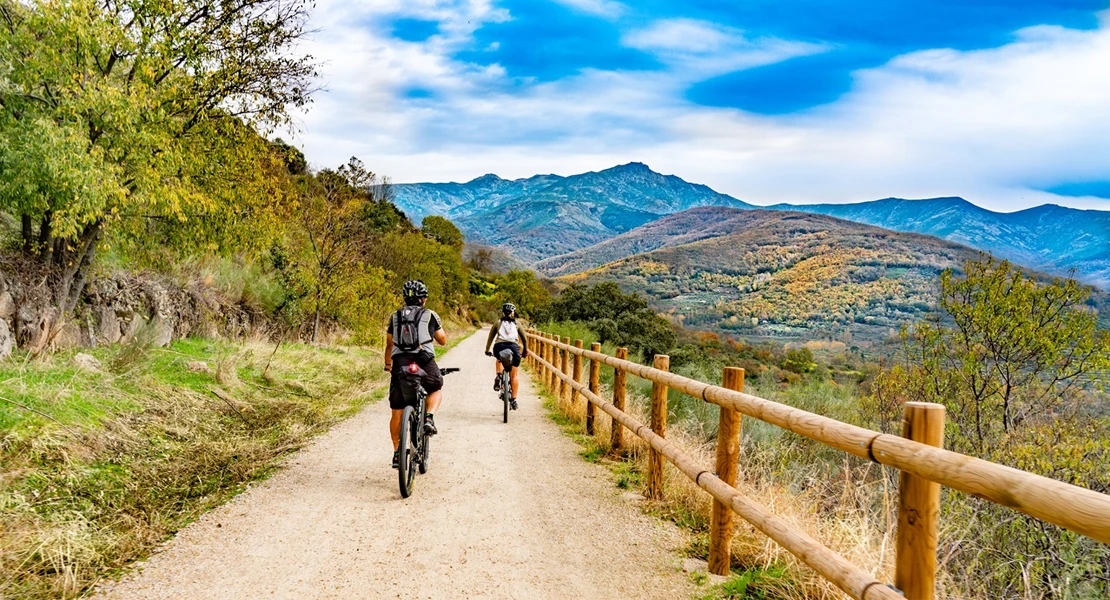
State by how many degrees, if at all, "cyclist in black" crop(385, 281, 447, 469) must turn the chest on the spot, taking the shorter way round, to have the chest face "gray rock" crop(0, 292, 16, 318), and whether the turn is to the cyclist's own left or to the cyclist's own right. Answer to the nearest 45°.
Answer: approximately 45° to the cyclist's own left

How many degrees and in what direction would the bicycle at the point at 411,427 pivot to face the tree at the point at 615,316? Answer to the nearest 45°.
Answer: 0° — it already faces it

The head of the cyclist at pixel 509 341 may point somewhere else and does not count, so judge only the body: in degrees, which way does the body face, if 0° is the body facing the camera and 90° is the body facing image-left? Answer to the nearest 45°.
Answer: approximately 180°

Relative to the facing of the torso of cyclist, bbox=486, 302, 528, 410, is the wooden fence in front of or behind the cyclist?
behind

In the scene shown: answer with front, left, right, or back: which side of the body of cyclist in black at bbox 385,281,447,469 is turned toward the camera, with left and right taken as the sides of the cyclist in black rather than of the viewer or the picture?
back

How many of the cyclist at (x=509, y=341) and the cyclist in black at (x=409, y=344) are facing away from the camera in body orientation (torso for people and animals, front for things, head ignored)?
2

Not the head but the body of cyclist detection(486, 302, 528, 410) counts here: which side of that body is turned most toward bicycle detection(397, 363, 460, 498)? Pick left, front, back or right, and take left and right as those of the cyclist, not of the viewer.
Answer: back

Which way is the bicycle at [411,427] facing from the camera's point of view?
away from the camera

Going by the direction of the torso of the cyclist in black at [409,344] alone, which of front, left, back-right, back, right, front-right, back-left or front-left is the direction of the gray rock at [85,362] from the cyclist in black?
front-left

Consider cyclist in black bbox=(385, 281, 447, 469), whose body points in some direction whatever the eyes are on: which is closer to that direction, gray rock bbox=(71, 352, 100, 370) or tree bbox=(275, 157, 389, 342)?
the tree
